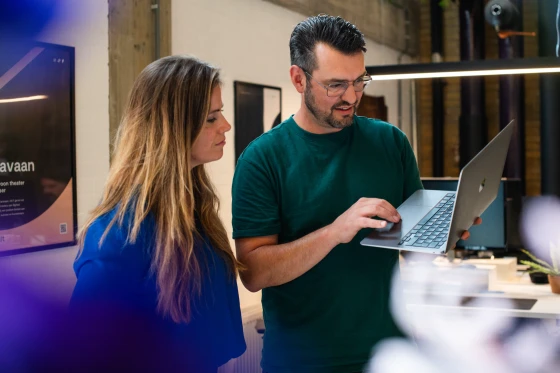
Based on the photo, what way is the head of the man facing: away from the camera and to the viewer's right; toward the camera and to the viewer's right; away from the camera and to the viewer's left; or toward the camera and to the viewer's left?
toward the camera and to the viewer's right

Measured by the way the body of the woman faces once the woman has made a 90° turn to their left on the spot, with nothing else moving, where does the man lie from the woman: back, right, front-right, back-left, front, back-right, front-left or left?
front-right

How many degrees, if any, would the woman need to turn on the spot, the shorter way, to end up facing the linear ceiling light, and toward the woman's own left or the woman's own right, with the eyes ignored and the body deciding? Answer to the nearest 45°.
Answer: approximately 45° to the woman's own left

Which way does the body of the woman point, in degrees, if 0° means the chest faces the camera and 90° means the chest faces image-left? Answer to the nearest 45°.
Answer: approximately 270°

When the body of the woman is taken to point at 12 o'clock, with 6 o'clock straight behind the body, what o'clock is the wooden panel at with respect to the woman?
The wooden panel is roughly at 9 o'clock from the woman.

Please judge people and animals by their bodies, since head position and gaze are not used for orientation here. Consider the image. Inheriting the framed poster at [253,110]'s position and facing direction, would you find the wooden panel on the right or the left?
on its right

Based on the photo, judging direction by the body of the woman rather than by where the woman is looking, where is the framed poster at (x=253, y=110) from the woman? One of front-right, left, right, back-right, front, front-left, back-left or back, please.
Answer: left

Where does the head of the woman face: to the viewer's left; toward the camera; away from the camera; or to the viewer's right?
to the viewer's right
